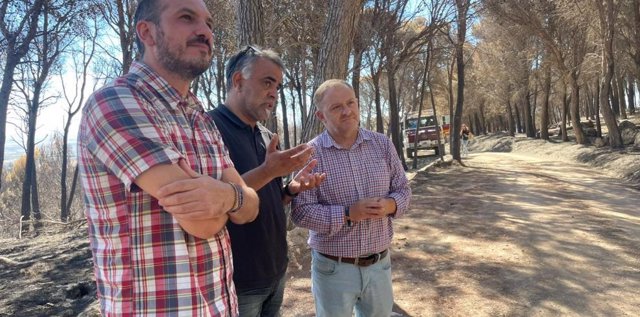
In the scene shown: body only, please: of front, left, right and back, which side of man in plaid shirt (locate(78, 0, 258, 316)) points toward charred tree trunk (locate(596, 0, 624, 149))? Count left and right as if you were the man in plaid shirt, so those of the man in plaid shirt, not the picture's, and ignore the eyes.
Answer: left

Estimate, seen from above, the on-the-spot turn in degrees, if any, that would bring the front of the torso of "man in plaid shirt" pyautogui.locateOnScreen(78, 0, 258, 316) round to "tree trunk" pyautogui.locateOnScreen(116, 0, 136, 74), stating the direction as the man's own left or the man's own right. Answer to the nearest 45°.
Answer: approximately 135° to the man's own left

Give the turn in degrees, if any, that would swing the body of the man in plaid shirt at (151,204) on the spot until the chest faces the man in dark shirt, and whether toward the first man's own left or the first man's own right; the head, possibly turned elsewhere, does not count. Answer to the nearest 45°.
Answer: approximately 90° to the first man's own left

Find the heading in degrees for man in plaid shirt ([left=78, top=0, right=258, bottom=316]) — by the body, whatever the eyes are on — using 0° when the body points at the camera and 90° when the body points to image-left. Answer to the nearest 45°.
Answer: approximately 315°

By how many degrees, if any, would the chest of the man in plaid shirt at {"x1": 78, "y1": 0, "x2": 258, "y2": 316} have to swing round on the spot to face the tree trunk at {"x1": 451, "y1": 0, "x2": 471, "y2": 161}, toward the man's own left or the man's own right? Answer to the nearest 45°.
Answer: approximately 90° to the man's own left

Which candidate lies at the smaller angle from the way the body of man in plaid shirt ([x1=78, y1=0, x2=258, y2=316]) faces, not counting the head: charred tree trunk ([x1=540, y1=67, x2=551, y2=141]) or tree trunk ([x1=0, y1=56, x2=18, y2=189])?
the charred tree trunk

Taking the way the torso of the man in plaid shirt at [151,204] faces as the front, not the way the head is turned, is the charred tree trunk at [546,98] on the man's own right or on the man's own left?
on the man's own left

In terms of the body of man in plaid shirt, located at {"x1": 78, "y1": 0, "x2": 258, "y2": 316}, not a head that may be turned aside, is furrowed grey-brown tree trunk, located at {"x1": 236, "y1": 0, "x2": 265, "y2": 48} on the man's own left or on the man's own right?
on the man's own left

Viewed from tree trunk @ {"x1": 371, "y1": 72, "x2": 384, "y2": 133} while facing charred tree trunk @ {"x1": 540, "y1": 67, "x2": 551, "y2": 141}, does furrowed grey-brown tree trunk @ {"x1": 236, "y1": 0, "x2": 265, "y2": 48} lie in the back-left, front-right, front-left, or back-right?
back-right

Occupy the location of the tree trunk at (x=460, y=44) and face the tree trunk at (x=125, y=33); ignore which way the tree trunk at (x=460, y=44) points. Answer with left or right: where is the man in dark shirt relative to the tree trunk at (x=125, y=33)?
left

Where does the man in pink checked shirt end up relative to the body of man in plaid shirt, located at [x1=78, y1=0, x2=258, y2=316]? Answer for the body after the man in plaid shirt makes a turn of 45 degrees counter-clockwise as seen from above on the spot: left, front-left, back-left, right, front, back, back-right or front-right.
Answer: front-left
